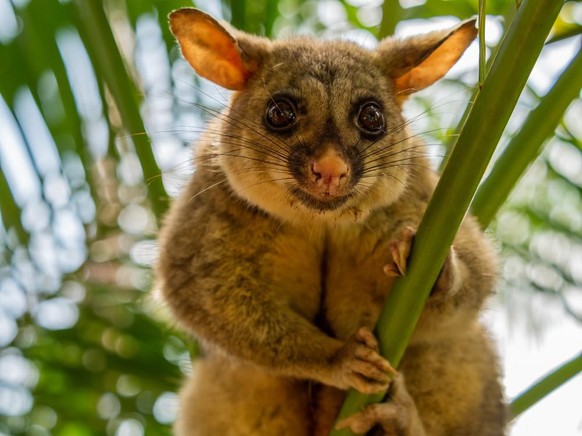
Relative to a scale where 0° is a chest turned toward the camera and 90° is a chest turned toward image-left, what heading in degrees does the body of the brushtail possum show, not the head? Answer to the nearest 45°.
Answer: approximately 0°

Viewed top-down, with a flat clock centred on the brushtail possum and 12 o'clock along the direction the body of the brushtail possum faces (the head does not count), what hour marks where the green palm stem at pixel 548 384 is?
The green palm stem is roughly at 9 o'clock from the brushtail possum.

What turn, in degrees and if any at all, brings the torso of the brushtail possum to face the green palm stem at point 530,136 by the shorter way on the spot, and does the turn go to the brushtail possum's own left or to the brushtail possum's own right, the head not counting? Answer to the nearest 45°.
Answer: approximately 90° to the brushtail possum's own left

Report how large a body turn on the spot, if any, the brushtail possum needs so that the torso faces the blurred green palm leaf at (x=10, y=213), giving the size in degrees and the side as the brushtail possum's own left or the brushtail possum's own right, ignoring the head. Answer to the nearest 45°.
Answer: approximately 90° to the brushtail possum's own right
